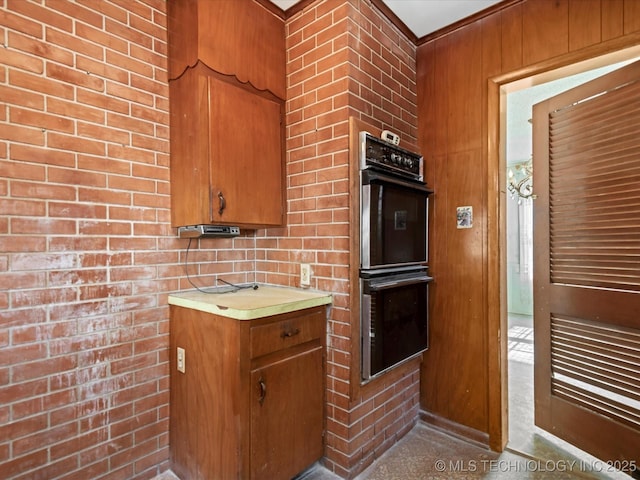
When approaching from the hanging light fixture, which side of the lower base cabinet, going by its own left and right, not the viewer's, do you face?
left

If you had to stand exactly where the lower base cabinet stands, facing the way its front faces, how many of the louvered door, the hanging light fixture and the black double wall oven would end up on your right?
0

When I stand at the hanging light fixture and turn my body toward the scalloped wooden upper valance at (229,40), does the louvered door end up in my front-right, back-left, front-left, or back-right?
front-left

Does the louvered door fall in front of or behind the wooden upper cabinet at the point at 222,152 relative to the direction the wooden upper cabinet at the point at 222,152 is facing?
in front

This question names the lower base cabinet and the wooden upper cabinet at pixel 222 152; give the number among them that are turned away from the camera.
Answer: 0

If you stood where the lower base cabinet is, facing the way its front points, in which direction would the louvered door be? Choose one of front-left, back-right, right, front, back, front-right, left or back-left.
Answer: front-left

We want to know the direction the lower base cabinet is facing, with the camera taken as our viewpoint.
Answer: facing the viewer and to the right of the viewer

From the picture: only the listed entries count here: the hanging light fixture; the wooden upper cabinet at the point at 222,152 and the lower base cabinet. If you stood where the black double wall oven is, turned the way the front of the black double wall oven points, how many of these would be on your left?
1

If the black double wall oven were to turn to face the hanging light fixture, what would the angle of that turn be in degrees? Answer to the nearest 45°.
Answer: approximately 90° to its left

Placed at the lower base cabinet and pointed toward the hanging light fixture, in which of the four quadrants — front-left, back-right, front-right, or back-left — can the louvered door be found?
front-right
